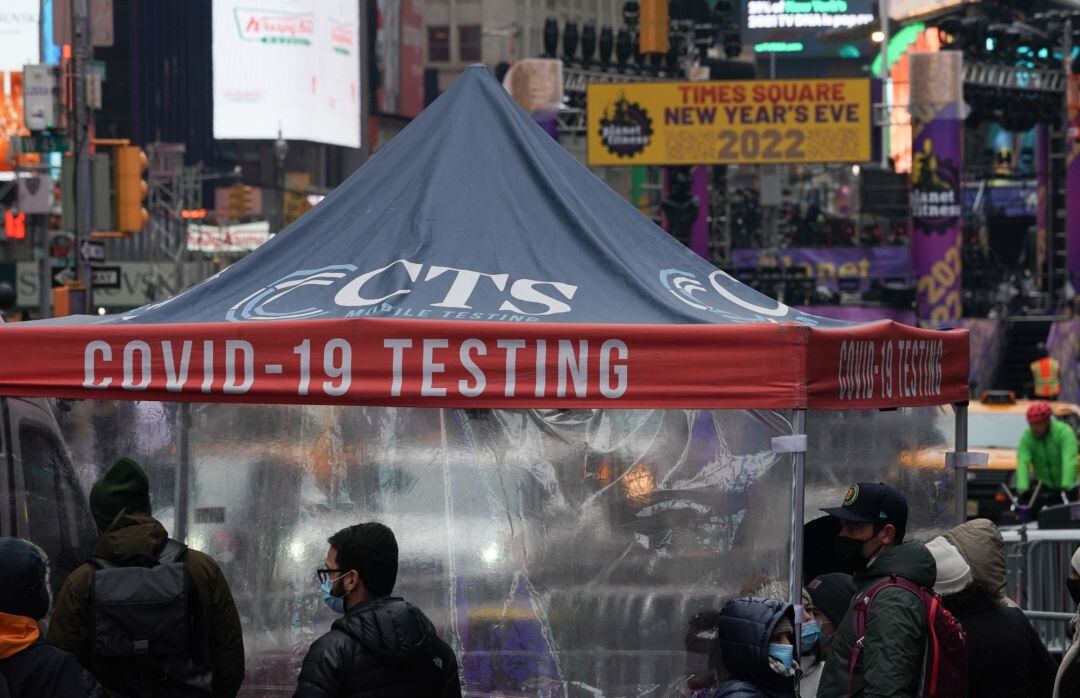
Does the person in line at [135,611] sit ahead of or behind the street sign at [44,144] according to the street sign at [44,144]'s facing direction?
ahead

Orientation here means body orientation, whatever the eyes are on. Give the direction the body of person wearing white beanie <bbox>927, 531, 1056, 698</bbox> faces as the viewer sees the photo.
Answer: away from the camera

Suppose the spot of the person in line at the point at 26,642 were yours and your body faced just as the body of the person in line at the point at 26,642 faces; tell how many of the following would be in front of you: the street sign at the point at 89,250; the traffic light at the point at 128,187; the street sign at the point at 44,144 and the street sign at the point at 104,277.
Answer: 4

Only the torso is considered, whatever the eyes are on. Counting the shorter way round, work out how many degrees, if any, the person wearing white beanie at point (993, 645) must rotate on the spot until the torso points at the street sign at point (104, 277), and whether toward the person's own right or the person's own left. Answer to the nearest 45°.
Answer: approximately 45° to the person's own left

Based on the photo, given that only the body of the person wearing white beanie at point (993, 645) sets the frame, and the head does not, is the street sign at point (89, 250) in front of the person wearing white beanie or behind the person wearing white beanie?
in front

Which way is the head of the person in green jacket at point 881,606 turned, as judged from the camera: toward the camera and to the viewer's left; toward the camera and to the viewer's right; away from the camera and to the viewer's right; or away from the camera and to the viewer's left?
toward the camera and to the viewer's left

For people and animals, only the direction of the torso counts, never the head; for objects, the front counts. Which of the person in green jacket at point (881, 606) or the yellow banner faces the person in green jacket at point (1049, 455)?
the yellow banner

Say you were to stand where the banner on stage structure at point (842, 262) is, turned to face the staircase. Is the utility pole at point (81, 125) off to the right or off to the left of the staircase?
right

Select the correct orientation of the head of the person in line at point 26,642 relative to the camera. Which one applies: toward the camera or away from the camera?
away from the camera

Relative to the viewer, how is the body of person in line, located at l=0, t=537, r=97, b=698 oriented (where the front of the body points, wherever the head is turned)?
away from the camera

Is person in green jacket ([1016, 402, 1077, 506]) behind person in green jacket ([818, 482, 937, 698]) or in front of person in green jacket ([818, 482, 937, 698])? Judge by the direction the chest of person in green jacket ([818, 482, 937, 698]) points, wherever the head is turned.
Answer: behind

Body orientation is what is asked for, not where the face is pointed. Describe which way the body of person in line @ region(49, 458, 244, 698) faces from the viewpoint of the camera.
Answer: away from the camera

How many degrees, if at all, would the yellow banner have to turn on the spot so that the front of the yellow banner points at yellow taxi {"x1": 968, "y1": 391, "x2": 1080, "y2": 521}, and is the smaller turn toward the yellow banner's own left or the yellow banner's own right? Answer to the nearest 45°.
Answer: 0° — it already faces it
